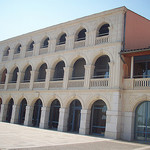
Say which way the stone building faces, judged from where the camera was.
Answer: facing the viewer and to the left of the viewer
